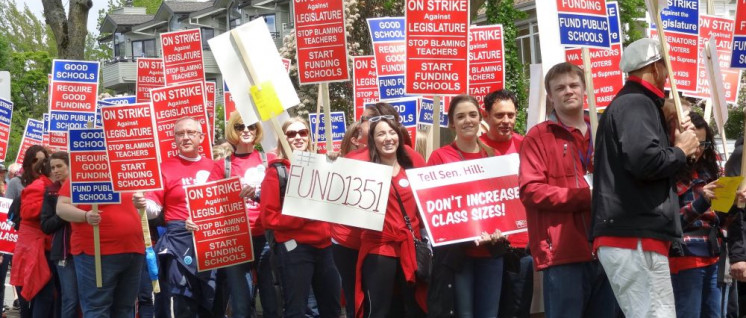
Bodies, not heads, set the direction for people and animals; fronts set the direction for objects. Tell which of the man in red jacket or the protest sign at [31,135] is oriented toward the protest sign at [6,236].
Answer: the protest sign at [31,135]

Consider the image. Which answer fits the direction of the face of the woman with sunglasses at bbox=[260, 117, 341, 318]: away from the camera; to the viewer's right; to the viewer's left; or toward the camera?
toward the camera

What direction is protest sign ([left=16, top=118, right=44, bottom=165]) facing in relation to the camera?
toward the camera

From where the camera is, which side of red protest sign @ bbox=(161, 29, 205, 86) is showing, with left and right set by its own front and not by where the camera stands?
front

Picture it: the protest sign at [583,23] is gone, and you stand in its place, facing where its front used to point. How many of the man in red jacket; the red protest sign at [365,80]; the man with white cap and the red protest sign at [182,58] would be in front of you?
2

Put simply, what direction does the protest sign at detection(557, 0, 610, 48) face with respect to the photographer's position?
facing the viewer

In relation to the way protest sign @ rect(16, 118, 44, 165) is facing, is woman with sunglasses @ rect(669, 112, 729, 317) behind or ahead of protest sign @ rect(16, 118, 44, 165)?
ahead

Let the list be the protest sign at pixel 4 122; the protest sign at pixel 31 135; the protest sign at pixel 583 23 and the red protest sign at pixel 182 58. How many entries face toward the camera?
4

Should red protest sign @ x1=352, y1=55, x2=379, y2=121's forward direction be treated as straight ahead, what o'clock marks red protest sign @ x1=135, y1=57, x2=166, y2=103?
red protest sign @ x1=135, y1=57, x2=166, y2=103 is roughly at 4 o'clock from red protest sign @ x1=352, y1=55, x2=379, y2=121.

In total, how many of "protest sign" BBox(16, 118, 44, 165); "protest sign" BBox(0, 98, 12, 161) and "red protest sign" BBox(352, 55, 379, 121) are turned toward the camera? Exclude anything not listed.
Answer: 3

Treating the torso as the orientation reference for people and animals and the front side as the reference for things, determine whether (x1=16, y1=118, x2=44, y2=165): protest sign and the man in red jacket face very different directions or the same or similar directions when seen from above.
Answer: same or similar directions

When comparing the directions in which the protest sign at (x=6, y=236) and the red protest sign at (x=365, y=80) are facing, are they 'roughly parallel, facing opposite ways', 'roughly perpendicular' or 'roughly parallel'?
roughly parallel

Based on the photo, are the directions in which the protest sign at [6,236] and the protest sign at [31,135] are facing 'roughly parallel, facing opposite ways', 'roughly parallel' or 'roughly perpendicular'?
roughly parallel

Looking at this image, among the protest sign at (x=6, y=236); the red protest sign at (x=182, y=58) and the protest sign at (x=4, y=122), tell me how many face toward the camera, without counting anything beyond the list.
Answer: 3

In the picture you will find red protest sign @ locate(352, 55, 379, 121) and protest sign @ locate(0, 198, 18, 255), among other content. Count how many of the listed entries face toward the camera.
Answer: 2

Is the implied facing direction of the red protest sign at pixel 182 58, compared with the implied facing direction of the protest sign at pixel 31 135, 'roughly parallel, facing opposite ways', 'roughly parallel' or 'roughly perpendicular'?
roughly parallel
